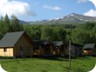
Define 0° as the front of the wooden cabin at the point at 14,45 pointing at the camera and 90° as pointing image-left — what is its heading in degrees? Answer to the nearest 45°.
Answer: approximately 315°
